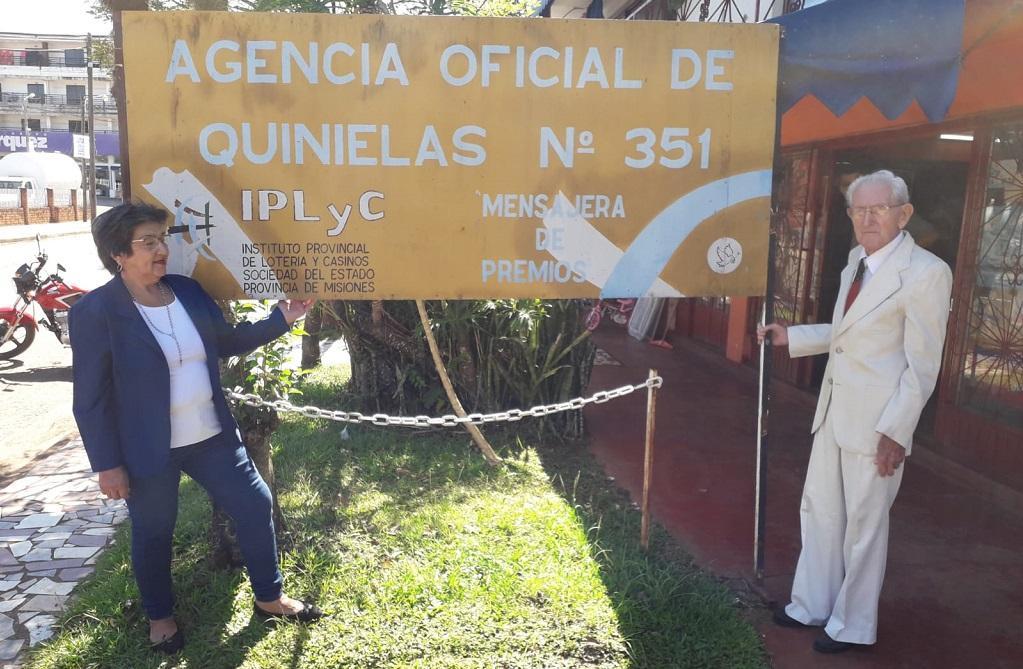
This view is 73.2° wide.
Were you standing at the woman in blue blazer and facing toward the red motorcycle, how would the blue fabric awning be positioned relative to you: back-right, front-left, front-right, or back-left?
back-right

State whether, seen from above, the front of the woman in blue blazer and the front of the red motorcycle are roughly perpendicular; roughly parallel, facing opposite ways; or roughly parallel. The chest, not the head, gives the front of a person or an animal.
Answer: roughly perpendicular

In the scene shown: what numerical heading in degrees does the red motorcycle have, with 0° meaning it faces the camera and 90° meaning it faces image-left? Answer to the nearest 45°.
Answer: approximately 45°

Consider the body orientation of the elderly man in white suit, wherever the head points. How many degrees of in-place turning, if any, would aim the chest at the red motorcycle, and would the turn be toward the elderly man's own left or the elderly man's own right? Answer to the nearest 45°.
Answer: approximately 45° to the elderly man's own right

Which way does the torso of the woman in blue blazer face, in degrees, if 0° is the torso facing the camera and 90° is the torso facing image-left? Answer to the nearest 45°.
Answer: approximately 315°

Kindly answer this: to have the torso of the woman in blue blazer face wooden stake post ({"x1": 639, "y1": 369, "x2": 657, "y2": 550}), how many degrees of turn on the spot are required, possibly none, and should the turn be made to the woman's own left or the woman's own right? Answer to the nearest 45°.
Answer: approximately 45° to the woman's own left

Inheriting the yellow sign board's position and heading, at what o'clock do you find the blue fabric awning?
The blue fabric awning is roughly at 9 o'clock from the yellow sign board.

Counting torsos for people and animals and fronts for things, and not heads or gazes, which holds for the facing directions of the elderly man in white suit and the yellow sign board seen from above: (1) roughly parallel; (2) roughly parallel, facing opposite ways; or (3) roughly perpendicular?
roughly perpendicular

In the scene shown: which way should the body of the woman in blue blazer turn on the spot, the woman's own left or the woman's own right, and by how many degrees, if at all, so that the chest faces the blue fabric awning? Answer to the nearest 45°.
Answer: approximately 45° to the woman's own left

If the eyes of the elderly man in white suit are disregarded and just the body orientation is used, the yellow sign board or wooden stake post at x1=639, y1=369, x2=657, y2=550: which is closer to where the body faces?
the yellow sign board

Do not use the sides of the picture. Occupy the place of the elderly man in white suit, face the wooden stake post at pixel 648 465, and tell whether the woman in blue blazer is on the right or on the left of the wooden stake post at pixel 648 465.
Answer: left
